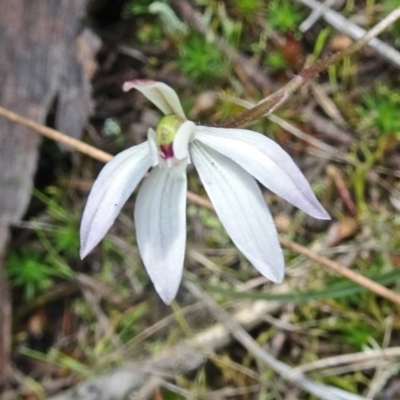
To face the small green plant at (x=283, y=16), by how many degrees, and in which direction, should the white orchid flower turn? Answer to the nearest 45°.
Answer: approximately 135° to its left

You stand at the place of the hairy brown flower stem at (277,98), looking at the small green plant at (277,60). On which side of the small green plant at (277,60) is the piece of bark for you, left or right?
left

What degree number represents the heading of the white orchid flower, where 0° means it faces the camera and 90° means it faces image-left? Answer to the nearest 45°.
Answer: approximately 45°

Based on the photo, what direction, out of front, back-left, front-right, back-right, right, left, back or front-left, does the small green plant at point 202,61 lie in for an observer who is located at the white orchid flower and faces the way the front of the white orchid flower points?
back-right

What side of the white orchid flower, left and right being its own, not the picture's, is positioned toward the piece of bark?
right

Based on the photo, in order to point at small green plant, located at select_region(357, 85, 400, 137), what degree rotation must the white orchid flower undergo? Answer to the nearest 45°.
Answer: approximately 180°
